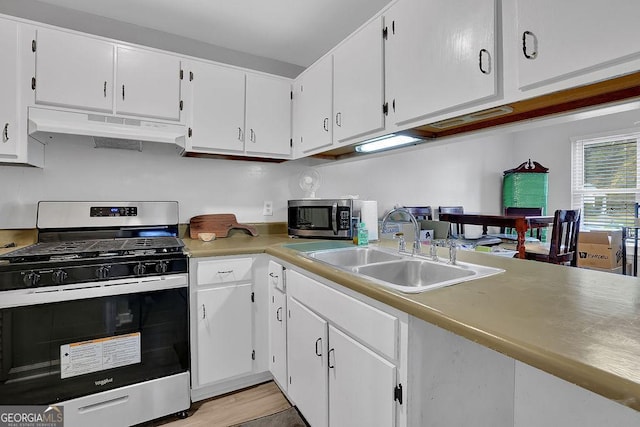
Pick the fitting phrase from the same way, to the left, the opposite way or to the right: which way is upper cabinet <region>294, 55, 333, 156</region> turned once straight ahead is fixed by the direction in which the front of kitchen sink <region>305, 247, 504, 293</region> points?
the same way

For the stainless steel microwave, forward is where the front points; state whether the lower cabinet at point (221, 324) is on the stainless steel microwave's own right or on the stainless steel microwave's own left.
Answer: on the stainless steel microwave's own right

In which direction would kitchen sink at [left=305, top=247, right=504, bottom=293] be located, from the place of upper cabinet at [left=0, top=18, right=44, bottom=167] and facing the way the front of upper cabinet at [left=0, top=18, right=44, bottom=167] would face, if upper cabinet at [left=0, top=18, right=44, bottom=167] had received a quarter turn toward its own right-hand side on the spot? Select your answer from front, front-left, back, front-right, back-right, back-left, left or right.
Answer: back-left

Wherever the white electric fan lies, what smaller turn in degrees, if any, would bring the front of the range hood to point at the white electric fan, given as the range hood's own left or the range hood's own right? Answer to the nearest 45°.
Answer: approximately 90° to the range hood's own left

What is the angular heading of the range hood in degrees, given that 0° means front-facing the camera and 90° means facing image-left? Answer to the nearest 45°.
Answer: approximately 0°

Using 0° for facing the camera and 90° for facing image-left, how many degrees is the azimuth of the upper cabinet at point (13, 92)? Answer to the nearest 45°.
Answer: approximately 0°

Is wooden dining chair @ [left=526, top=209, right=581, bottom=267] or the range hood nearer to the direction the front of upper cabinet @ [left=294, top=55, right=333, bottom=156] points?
the range hood

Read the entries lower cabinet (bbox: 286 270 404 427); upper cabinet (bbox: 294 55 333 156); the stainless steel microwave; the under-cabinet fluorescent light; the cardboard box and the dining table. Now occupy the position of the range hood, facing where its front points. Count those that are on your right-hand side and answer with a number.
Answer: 0

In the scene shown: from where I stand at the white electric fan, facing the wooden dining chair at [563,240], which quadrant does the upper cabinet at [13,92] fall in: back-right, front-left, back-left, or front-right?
back-right

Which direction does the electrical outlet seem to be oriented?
toward the camera

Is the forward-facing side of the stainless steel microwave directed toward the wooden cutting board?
no

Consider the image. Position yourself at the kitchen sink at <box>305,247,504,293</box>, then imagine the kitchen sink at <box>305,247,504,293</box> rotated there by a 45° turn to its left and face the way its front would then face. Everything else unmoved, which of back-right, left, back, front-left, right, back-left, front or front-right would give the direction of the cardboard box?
back-left

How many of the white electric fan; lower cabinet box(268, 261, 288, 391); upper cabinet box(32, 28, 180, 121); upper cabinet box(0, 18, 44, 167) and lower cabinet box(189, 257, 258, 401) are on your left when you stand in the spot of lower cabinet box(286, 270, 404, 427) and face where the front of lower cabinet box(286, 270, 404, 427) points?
0

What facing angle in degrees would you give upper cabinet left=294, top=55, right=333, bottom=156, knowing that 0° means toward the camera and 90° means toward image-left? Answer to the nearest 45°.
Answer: approximately 45°

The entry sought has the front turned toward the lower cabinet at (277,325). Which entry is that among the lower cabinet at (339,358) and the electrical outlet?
the electrical outlet

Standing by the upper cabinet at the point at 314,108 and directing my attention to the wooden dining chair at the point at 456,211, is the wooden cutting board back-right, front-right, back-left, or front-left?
back-left
